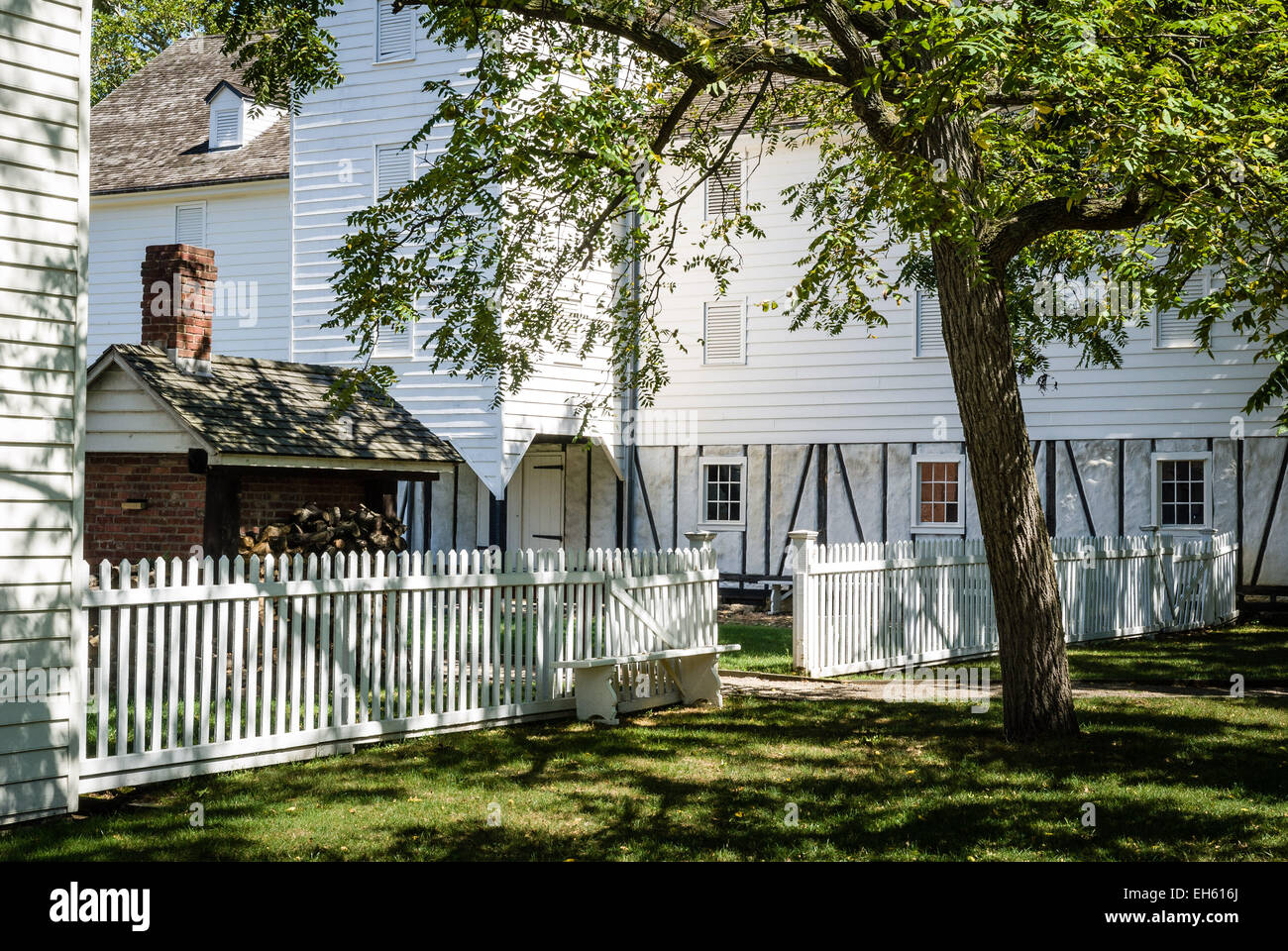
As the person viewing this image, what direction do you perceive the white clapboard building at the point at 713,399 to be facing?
facing the viewer

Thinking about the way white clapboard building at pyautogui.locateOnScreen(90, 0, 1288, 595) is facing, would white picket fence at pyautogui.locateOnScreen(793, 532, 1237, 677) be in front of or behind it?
in front

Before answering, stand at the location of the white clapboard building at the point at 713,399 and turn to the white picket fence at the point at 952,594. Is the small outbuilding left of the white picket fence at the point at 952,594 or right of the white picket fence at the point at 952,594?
right

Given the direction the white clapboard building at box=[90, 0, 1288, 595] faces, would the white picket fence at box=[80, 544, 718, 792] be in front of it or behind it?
in front

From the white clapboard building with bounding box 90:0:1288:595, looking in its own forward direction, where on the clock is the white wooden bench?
The white wooden bench is roughly at 12 o'clock from the white clapboard building.
